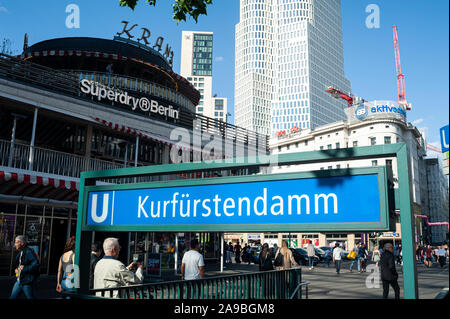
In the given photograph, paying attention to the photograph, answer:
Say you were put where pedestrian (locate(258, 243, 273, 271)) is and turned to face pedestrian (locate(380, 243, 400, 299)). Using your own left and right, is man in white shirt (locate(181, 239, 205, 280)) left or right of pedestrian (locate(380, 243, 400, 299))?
right

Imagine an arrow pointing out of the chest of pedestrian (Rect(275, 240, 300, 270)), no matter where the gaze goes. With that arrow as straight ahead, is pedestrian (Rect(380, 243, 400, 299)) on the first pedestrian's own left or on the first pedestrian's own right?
on the first pedestrian's own right

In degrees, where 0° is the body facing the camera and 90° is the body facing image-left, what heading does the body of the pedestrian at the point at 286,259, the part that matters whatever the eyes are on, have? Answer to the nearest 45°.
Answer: approximately 180°

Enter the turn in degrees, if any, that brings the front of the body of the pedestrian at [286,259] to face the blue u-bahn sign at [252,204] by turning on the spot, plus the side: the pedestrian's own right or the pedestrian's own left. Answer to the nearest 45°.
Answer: approximately 180°

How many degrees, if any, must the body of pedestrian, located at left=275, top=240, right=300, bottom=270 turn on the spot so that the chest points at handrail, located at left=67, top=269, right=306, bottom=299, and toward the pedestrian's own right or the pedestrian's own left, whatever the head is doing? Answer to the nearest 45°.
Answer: approximately 180°

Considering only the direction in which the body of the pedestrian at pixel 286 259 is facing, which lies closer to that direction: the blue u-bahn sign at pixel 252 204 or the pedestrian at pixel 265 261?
the pedestrian

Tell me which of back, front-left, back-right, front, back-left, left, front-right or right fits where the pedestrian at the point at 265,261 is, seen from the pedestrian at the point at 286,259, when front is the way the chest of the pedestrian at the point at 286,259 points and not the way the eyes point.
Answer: front-left

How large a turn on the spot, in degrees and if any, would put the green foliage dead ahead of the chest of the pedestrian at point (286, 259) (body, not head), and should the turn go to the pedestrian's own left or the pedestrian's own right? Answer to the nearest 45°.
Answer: approximately 180°

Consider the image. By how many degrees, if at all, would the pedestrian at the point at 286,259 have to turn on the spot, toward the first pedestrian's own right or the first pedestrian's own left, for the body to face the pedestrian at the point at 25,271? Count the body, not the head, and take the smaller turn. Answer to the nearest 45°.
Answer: approximately 135° to the first pedestrian's own left
